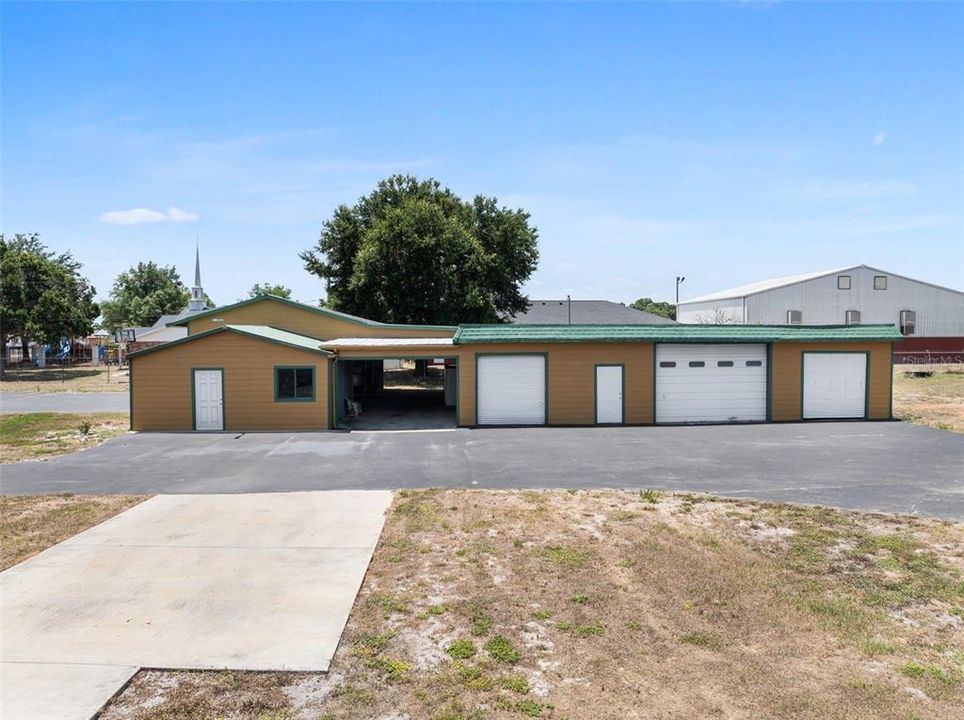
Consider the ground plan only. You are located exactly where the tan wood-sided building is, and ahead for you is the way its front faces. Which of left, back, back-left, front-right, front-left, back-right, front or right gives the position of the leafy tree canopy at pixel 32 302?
back-right

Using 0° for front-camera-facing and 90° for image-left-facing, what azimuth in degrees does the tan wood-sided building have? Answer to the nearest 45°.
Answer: approximately 0°

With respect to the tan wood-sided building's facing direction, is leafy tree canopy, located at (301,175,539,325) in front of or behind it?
behind
